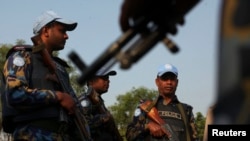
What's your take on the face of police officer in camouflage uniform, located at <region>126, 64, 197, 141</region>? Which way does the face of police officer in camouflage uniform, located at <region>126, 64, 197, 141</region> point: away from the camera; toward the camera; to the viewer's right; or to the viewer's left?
toward the camera

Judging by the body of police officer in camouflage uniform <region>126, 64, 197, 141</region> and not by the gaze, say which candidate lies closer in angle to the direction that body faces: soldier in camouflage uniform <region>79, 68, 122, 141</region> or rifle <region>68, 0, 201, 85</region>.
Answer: the rifle

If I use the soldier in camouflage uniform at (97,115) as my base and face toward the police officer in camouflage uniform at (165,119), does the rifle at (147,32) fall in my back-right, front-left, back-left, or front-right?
front-right

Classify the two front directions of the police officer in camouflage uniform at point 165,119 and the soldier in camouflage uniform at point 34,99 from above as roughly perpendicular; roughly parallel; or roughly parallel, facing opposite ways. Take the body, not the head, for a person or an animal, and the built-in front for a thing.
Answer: roughly perpendicular

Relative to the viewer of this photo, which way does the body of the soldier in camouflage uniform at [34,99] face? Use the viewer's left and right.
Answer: facing to the right of the viewer

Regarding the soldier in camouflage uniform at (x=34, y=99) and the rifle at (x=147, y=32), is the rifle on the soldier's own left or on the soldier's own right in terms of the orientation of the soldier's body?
on the soldier's own right

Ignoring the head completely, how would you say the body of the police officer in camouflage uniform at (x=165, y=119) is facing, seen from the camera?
toward the camera
